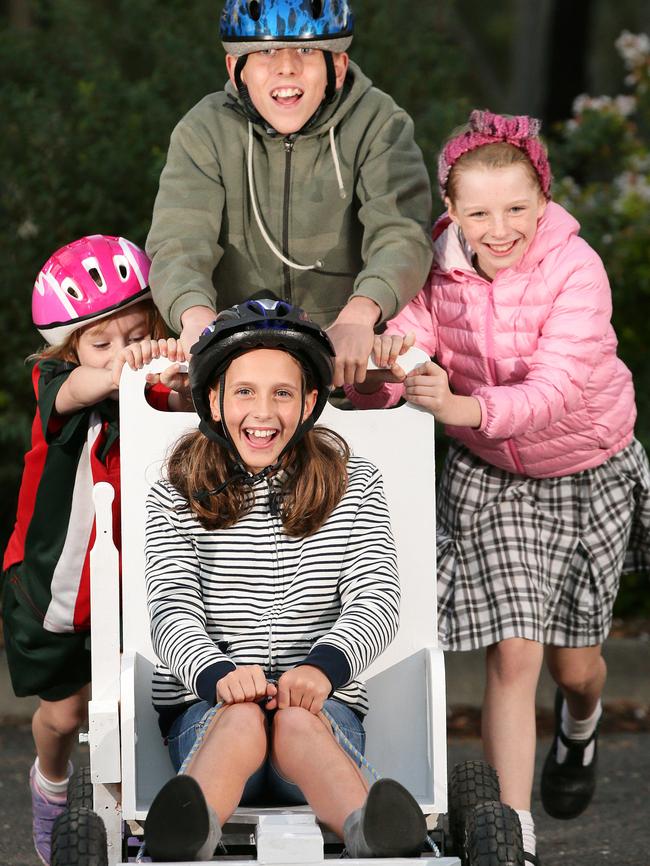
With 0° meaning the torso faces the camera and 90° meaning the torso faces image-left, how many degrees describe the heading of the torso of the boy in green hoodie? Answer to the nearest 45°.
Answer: approximately 0°

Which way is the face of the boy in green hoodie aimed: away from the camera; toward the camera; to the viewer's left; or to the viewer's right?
toward the camera

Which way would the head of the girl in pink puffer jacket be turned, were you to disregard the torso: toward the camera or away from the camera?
toward the camera

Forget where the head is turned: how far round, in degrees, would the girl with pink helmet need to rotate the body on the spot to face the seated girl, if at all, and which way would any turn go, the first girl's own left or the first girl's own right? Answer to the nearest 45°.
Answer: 0° — they already face them

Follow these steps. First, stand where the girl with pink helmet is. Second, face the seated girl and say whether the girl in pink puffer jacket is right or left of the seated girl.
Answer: left

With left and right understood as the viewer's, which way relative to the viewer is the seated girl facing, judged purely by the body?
facing the viewer

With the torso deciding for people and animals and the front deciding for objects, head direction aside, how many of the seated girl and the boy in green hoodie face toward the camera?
2

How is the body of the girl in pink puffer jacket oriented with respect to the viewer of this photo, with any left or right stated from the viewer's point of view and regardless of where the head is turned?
facing the viewer and to the left of the viewer

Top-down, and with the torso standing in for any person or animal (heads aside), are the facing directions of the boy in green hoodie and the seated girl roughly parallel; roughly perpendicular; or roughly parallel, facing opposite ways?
roughly parallel

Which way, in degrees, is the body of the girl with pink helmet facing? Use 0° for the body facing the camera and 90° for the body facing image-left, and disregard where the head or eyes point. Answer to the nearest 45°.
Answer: approximately 315°

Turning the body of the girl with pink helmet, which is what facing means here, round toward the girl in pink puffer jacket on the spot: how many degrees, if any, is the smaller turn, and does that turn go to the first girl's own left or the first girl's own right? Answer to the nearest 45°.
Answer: approximately 45° to the first girl's own left
